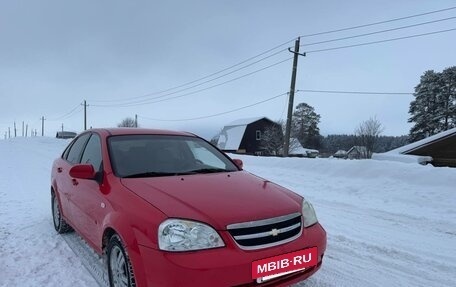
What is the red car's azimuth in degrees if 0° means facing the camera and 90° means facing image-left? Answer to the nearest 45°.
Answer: approximately 315°

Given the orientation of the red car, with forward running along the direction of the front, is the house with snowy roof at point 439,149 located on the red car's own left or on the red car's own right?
on the red car's own left

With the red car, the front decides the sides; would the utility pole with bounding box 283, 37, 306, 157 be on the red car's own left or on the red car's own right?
on the red car's own left
